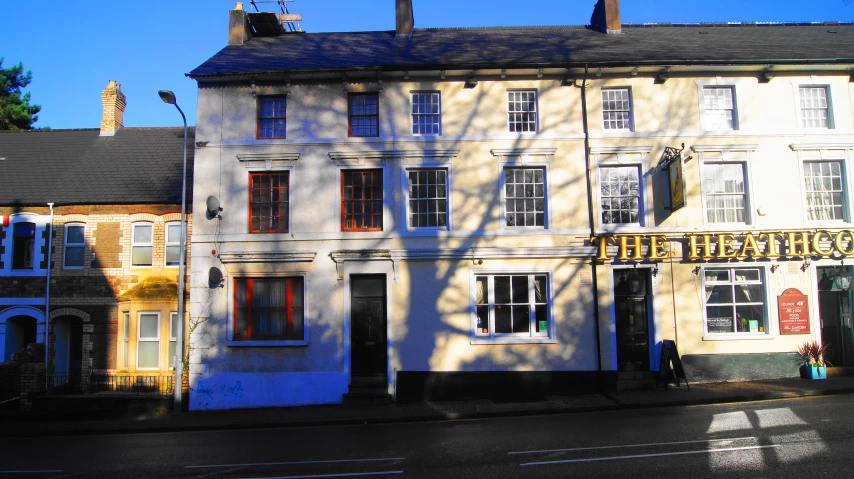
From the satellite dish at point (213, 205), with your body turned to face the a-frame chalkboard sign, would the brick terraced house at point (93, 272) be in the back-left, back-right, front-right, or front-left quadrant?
back-left

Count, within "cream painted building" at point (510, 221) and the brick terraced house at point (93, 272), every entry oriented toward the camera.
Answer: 2

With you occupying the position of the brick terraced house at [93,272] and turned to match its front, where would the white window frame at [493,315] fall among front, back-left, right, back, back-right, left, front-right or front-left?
front-left

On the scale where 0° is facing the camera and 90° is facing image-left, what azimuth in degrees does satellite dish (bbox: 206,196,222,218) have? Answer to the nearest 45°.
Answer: approximately 315°

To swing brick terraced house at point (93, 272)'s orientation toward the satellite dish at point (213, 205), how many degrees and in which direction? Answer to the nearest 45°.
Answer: approximately 45° to its left

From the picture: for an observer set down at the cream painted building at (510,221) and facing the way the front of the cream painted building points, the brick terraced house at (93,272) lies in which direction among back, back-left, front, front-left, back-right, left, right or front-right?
right

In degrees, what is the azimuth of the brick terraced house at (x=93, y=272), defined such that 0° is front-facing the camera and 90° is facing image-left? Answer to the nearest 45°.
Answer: approximately 0°

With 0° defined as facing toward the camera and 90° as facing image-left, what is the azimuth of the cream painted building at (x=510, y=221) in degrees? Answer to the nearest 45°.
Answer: approximately 0°
